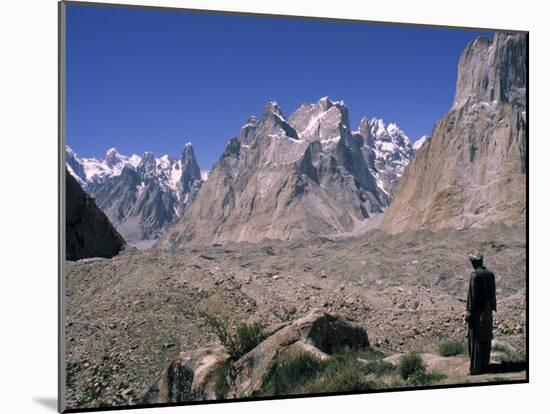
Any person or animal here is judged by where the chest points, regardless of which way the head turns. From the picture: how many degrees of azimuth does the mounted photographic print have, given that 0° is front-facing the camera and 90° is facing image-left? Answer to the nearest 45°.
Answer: approximately 315°
